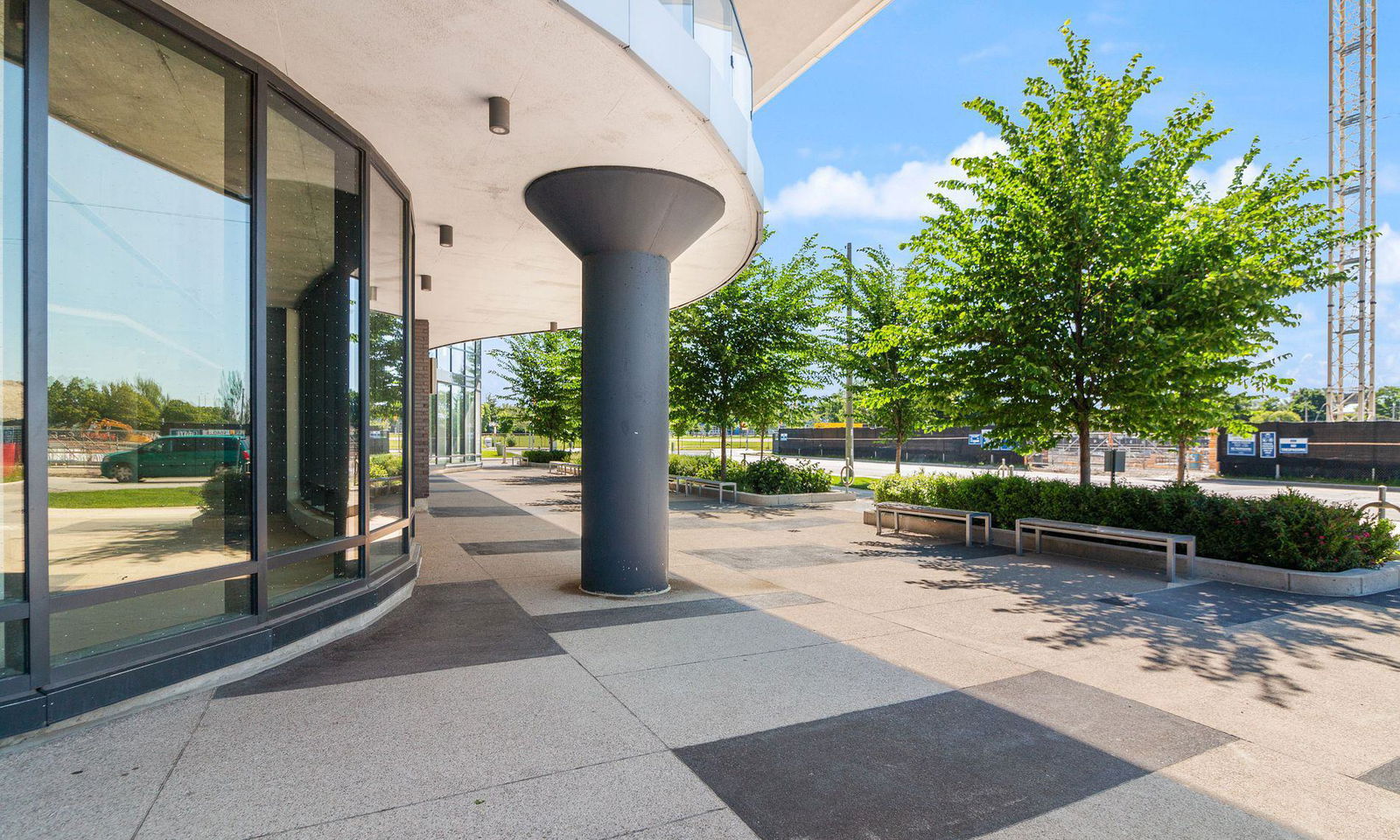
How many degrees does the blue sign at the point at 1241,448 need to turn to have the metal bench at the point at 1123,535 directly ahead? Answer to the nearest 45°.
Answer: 0° — it already faces it

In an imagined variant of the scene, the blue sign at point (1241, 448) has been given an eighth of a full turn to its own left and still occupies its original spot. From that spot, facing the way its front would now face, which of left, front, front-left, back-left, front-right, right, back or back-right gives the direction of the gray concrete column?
front-right

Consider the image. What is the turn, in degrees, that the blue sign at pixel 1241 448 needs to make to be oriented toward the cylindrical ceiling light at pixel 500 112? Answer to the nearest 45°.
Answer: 0° — it already faces it

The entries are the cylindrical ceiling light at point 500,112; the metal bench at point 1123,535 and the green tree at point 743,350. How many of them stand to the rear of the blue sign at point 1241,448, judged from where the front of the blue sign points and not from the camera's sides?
0

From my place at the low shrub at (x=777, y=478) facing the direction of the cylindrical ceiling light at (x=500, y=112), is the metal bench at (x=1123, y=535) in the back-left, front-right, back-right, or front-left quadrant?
front-left

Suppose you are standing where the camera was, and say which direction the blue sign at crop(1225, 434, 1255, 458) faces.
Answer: facing the viewer

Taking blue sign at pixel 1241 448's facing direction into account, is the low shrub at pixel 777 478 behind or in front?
in front

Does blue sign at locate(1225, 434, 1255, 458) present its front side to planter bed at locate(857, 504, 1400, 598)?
yes

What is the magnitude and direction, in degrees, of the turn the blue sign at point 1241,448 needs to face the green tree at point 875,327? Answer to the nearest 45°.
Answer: approximately 45° to its right

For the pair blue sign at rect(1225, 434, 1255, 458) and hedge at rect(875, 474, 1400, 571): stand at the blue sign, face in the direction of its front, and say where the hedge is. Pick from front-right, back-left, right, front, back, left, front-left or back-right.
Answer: front

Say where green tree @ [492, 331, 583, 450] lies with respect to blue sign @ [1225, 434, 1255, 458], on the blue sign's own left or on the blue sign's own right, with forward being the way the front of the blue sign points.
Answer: on the blue sign's own right

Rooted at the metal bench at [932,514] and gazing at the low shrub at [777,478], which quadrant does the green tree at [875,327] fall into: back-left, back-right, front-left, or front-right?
front-right

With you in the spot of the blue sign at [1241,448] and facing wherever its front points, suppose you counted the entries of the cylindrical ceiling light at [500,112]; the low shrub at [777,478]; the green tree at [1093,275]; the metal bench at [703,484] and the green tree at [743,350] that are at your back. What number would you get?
0
